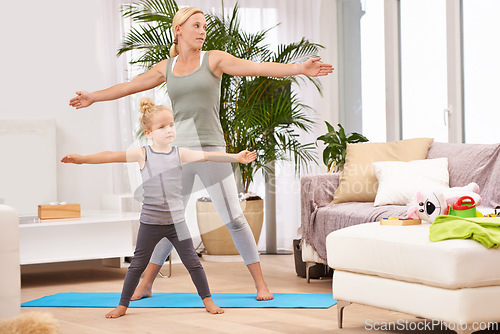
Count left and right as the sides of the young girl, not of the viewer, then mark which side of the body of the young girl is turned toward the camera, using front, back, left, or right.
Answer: front

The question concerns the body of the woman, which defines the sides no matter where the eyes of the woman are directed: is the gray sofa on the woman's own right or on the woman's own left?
on the woman's own left

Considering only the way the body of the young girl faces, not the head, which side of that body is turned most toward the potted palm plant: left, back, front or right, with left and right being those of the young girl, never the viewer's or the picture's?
back

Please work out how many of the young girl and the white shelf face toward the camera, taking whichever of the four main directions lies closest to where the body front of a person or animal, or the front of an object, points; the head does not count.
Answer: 2

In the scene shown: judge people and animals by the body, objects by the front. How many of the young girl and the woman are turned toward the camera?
2

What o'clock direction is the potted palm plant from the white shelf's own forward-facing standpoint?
The potted palm plant is roughly at 8 o'clock from the white shelf.

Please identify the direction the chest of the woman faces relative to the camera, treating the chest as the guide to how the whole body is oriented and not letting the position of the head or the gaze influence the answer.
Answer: toward the camera

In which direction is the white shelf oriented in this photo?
toward the camera

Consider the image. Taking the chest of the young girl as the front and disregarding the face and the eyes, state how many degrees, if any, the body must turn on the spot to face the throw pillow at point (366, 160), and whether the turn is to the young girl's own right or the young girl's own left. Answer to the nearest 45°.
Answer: approximately 135° to the young girl's own left

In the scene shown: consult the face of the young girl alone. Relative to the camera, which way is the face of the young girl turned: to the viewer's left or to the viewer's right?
to the viewer's right

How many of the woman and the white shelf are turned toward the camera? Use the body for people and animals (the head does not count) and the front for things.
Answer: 2

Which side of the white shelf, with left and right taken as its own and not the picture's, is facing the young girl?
front
